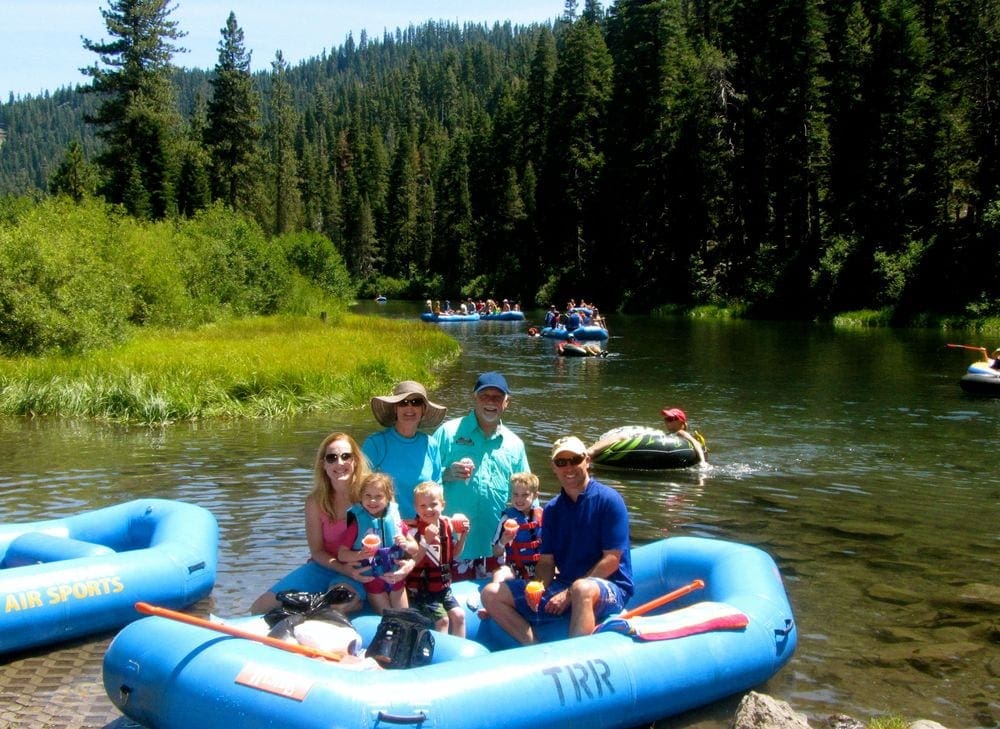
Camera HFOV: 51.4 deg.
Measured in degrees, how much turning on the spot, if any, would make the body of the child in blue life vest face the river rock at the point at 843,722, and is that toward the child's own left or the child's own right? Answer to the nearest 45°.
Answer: approximately 90° to the child's own left

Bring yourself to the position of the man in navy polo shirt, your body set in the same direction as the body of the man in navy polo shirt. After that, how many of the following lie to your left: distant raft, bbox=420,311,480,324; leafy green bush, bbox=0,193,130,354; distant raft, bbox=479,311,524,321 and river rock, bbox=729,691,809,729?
1

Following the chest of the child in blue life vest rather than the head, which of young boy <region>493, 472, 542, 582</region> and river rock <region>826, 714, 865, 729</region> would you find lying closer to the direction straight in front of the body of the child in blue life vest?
the river rock

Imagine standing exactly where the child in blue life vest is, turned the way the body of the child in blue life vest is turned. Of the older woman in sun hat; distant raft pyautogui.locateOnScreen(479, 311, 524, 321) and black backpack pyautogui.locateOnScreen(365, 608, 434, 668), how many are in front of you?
1

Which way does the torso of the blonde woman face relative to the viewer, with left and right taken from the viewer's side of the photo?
facing the viewer and to the right of the viewer

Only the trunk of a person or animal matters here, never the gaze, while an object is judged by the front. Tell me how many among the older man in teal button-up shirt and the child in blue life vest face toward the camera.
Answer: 2

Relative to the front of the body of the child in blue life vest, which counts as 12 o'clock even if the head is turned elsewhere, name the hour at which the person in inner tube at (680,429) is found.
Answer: The person in inner tube is roughly at 7 o'clock from the child in blue life vest.

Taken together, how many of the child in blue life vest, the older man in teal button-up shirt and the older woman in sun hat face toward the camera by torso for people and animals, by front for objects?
3

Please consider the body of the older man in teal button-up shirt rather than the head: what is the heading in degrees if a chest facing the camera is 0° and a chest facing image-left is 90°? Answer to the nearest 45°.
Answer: approximately 0°

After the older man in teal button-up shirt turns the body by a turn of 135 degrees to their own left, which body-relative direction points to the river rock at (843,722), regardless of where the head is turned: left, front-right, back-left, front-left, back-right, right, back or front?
right

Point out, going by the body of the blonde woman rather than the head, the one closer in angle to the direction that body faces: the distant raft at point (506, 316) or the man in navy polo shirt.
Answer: the man in navy polo shirt

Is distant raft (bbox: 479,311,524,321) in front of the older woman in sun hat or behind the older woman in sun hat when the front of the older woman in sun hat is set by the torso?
behind
